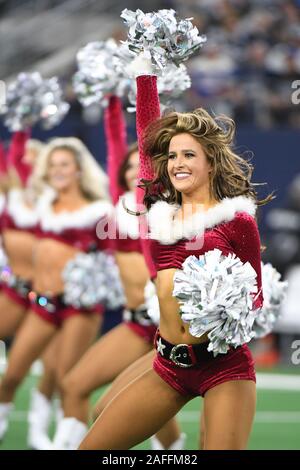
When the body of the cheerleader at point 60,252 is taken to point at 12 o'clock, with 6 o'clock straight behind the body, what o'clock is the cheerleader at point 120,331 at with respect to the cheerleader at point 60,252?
the cheerleader at point 120,331 is roughly at 10 o'clock from the cheerleader at point 60,252.

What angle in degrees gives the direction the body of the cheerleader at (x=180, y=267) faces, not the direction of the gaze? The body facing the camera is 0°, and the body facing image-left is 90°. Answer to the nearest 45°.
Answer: approximately 45°

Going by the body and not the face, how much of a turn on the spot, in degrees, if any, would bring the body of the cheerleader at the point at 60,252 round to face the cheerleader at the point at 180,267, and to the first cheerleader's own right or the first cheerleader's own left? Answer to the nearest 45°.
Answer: approximately 45° to the first cheerleader's own left

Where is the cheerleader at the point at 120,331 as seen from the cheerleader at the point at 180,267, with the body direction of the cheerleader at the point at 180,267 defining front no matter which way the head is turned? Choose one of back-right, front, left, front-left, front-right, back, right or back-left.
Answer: back-right

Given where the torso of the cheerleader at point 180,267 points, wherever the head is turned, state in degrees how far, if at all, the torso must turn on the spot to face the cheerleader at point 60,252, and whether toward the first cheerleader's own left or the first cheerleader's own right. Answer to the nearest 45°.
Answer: approximately 135° to the first cheerleader's own right

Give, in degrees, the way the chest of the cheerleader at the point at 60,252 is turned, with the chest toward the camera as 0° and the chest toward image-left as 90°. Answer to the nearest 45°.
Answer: approximately 45°
